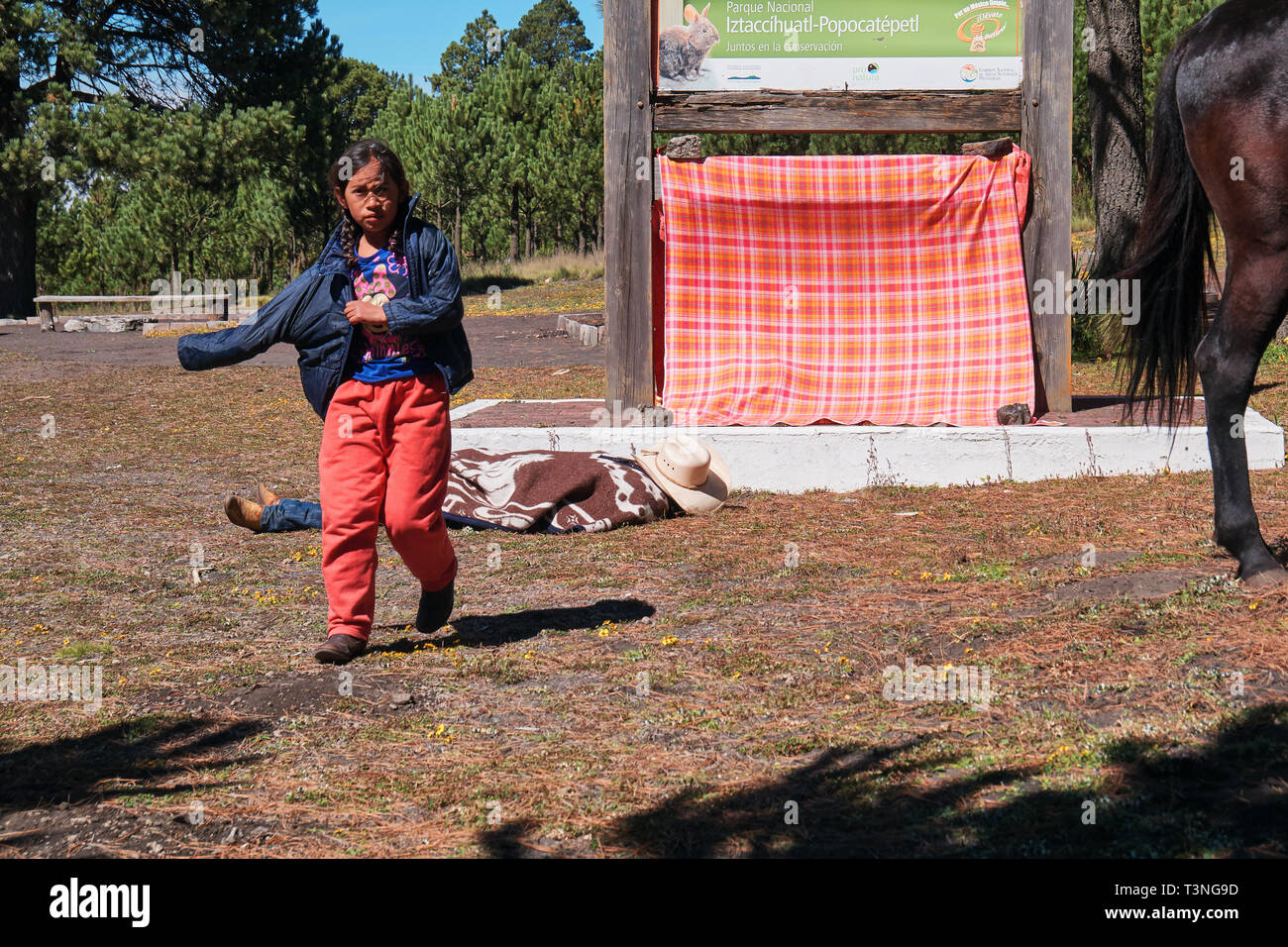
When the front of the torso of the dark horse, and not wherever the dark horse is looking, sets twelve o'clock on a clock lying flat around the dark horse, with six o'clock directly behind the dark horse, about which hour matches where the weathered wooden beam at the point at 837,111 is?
The weathered wooden beam is roughly at 8 o'clock from the dark horse.

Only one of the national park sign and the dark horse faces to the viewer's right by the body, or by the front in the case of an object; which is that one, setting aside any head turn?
the dark horse

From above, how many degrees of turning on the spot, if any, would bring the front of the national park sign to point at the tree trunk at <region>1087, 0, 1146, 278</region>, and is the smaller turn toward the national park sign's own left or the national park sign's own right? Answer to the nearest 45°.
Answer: approximately 135° to the national park sign's own left

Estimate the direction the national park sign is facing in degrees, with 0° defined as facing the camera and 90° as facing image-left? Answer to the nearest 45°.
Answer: approximately 0°
